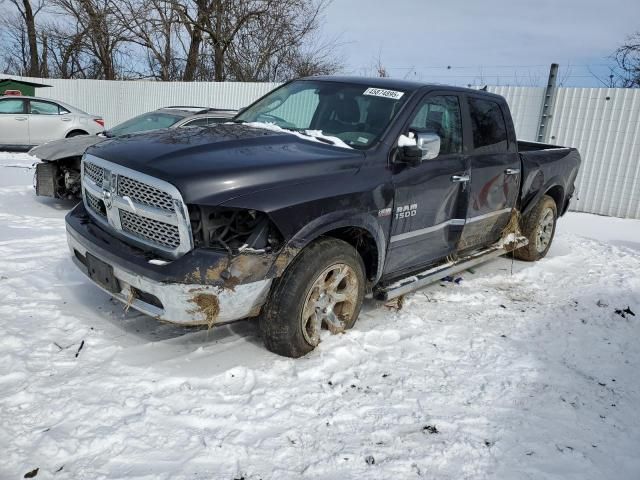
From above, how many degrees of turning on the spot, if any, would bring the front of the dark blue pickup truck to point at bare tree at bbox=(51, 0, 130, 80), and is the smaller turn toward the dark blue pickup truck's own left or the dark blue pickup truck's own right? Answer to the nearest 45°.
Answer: approximately 90° to the dark blue pickup truck's own right

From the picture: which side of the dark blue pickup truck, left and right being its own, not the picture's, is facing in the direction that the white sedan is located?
right

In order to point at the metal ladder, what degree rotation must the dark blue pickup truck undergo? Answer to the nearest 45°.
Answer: approximately 180°

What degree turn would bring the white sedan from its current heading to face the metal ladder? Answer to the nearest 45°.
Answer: approximately 135° to its left

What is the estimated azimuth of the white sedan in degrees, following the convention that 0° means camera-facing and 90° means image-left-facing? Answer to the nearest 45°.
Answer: approximately 90°
